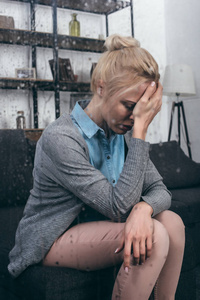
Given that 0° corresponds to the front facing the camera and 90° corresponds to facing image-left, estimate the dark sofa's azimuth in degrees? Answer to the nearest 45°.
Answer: approximately 0°

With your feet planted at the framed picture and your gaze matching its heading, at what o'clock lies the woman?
The woman is roughly at 12 o'clock from the framed picture.

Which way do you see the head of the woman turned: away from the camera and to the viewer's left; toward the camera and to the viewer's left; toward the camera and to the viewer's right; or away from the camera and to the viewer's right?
toward the camera and to the viewer's right

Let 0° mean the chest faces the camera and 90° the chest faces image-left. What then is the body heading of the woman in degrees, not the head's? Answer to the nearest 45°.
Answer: approximately 315°

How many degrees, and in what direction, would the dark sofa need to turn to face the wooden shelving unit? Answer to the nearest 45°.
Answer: approximately 180°

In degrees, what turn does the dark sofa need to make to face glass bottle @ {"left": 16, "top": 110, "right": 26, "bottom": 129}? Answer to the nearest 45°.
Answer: approximately 180°

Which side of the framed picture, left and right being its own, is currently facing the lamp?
left

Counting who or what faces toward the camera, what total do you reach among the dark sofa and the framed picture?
2
